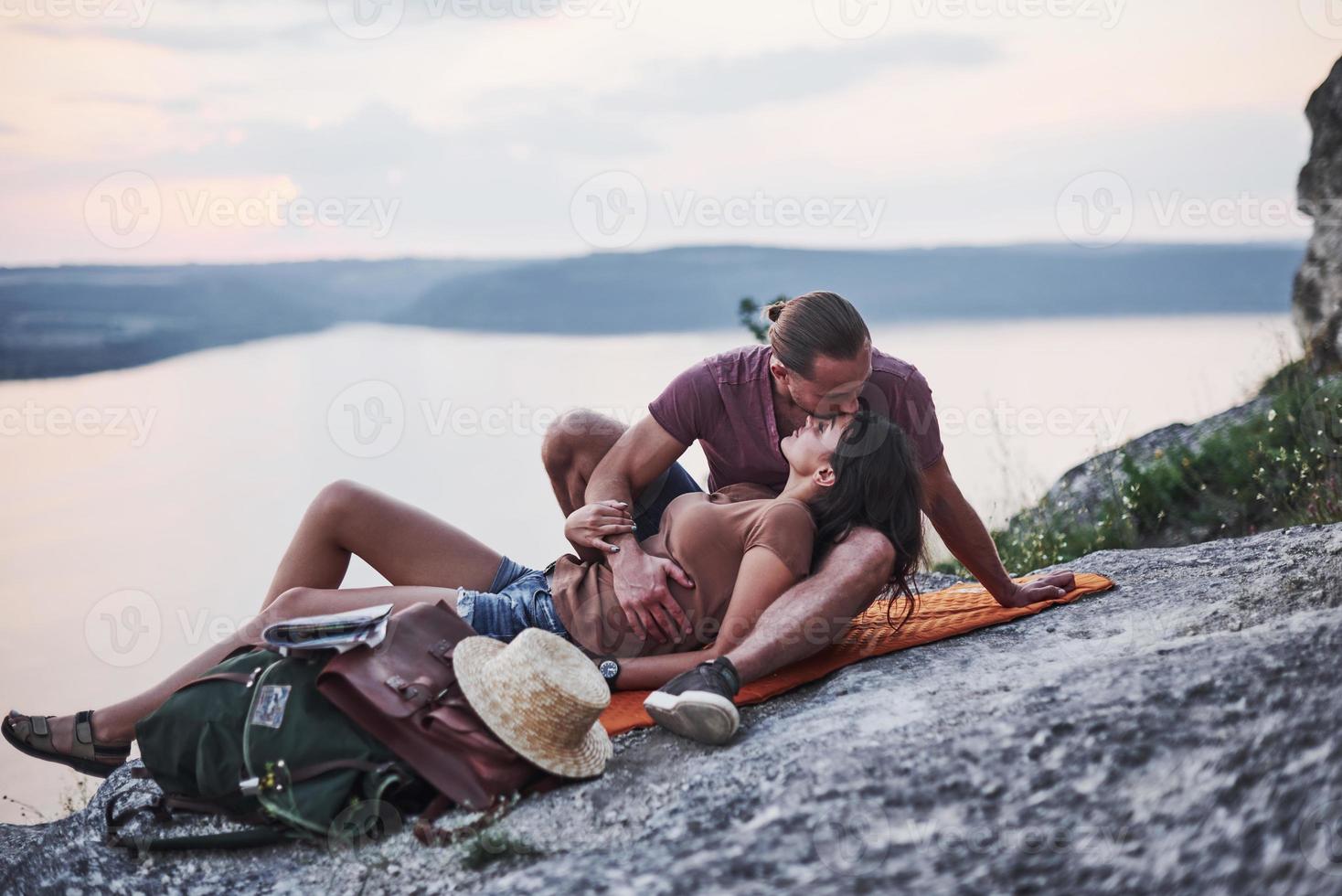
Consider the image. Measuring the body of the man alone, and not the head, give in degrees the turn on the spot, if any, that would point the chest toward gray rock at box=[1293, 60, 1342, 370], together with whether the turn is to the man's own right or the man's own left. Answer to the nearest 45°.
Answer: approximately 135° to the man's own left

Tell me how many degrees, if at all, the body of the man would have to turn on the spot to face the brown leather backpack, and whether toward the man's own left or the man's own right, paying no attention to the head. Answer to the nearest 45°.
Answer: approximately 45° to the man's own right

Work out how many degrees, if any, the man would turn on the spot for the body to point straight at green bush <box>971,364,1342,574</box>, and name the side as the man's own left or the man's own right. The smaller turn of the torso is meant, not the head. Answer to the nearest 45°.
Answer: approximately 135° to the man's own left

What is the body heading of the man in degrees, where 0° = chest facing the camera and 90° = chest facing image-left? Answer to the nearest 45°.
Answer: approximately 0°

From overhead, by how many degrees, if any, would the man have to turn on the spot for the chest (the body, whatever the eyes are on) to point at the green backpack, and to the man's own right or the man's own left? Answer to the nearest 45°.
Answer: approximately 45° to the man's own right

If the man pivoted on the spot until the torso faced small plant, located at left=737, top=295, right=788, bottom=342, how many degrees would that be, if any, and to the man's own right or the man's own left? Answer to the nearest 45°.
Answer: approximately 180°

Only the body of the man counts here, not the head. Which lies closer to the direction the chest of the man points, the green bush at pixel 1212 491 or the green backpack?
the green backpack

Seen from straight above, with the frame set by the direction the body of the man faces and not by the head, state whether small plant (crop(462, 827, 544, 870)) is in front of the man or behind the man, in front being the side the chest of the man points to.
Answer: in front

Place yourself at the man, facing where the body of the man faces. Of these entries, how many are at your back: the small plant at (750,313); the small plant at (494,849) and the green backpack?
1

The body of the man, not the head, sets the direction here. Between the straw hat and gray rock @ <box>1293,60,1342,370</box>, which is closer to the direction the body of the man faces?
the straw hat

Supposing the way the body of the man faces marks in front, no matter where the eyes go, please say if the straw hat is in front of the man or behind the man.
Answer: in front
